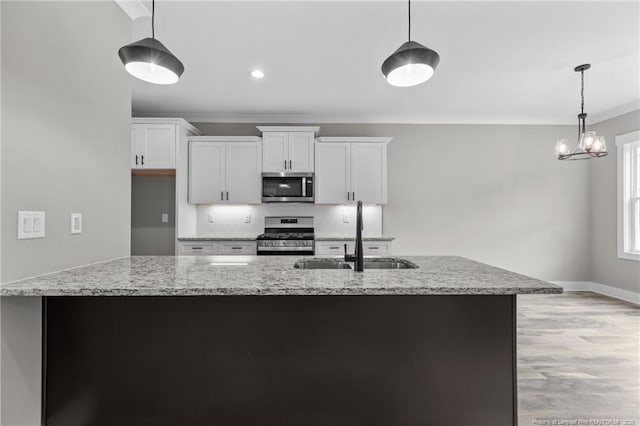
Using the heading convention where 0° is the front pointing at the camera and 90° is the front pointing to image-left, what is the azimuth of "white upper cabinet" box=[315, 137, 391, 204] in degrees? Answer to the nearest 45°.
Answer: approximately 0°

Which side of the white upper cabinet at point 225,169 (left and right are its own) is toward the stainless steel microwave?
left

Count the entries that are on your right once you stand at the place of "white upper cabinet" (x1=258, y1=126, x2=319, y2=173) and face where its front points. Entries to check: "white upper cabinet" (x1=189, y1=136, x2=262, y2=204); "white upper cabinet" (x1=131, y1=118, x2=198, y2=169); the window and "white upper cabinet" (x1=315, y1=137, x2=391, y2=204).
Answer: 2

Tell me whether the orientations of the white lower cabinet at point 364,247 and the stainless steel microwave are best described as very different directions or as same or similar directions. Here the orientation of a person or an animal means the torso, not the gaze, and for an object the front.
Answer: same or similar directions

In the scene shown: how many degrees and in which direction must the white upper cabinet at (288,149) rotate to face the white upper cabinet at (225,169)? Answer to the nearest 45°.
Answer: approximately 90° to its right

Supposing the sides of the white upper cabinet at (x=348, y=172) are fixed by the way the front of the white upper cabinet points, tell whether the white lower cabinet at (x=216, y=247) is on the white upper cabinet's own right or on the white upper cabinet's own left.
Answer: on the white upper cabinet's own right

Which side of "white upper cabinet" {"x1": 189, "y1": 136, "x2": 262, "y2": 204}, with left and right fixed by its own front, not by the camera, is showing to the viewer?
front

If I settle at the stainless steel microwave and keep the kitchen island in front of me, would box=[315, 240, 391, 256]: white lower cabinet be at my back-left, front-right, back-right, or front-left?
front-left

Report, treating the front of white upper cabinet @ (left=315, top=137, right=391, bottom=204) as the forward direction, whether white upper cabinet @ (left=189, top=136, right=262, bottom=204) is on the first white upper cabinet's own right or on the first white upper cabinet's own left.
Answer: on the first white upper cabinet's own right

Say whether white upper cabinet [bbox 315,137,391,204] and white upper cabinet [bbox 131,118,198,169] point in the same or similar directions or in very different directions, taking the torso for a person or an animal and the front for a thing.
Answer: same or similar directions

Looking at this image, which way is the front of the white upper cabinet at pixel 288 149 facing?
toward the camera

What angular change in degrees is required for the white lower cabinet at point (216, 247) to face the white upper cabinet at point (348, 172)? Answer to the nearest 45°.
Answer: approximately 90° to its left

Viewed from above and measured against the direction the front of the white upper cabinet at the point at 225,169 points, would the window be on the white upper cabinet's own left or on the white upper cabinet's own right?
on the white upper cabinet's own left

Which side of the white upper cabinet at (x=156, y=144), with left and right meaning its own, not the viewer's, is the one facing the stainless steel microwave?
left
